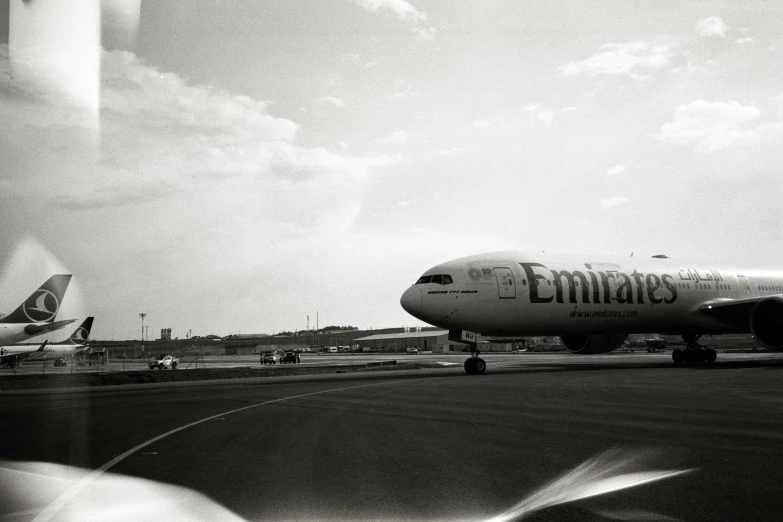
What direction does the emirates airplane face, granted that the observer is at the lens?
facing the viewer and to the left of the viewer
